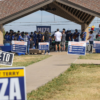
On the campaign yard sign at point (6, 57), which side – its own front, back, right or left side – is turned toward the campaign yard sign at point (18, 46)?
back

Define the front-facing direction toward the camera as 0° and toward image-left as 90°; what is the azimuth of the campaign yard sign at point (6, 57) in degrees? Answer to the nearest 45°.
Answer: approximately 0°

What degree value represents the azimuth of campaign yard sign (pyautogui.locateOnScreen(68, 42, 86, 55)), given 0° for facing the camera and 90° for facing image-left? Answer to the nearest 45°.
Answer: approximately 0°

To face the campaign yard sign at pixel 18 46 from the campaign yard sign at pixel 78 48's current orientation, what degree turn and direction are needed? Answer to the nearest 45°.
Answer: approximately 135° to its right
